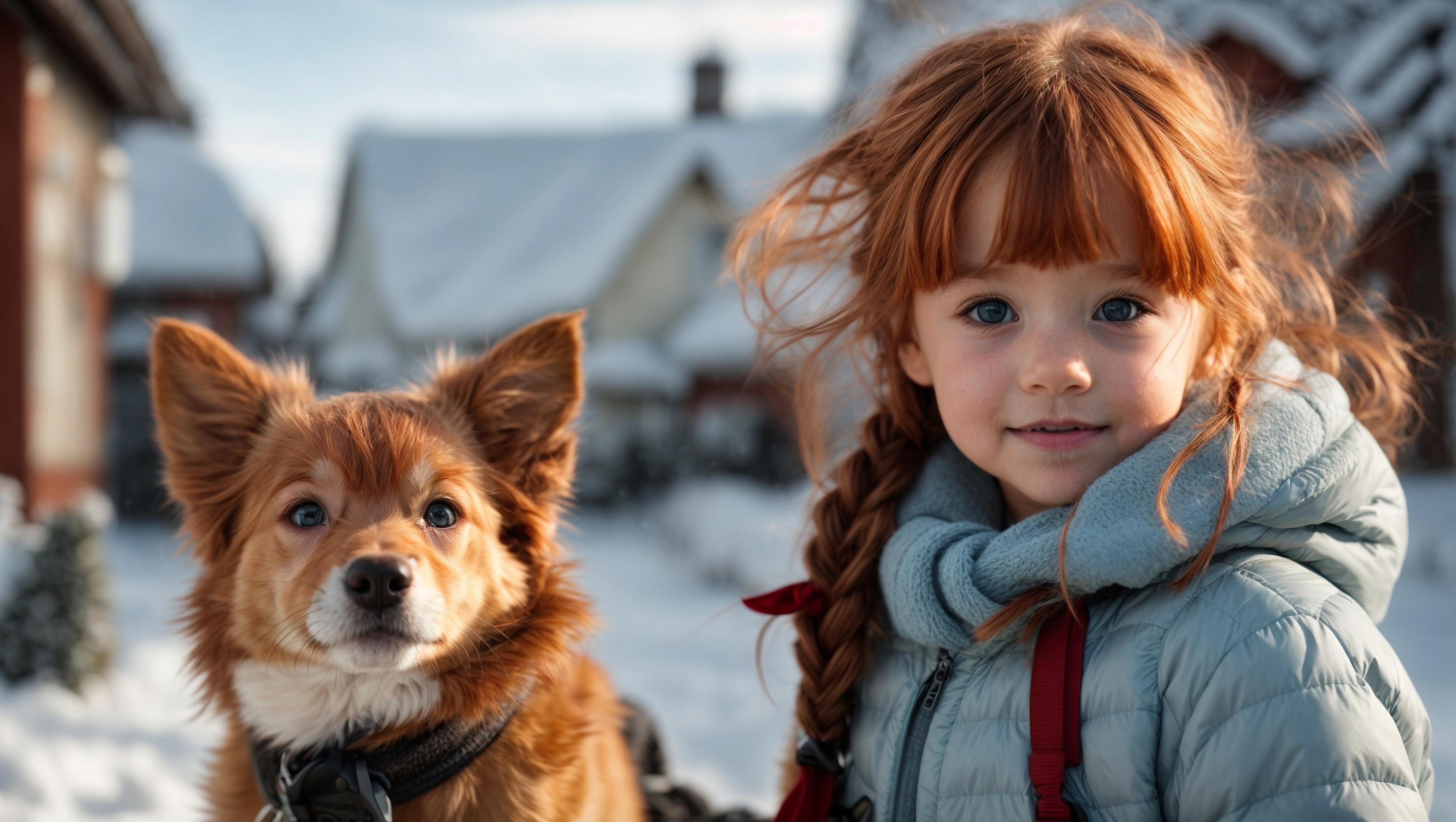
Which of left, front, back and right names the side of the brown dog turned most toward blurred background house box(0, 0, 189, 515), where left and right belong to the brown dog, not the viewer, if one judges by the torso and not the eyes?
back

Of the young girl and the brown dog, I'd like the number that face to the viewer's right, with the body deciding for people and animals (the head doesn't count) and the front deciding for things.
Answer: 0

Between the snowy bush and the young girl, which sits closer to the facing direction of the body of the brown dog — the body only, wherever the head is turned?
the young girl

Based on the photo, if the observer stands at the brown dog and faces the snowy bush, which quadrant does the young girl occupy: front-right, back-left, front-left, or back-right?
back-right

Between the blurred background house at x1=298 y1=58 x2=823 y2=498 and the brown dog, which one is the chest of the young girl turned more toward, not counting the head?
the brown dog

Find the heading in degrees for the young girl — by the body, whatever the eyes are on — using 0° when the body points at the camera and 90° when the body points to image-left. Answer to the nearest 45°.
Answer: approximately 45°

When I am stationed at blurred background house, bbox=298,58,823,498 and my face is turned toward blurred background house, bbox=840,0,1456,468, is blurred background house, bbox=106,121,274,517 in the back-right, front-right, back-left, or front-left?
back-right

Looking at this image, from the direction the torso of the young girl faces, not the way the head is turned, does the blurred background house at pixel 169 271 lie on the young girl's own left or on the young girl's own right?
on the young girl's own right

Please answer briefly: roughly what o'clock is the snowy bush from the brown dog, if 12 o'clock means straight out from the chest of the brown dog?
The snowy bush is roughly at 5 o'clock from the brown dog.

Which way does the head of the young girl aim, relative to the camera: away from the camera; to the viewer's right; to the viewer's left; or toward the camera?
toward the camera

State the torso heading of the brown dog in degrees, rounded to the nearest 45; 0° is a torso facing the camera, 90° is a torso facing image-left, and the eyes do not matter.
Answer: approximately 0°
